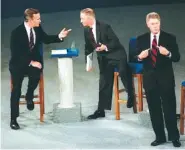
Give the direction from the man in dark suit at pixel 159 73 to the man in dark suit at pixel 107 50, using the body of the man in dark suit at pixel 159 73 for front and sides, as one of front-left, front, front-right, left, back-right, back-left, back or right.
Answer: back-right

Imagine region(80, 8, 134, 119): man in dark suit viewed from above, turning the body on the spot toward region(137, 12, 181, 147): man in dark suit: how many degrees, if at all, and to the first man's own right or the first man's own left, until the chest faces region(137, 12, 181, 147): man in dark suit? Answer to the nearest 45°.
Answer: approximately 90° to the first man's own left

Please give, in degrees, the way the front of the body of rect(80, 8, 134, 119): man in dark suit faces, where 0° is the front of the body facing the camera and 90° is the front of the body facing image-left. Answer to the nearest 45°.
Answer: approximately 45°

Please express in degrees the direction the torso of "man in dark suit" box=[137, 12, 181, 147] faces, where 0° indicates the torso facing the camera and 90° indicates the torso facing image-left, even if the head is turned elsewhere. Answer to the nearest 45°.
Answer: approximately 0°

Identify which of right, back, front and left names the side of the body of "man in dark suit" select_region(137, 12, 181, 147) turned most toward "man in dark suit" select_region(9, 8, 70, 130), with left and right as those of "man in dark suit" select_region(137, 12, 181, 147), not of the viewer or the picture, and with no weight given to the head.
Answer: right

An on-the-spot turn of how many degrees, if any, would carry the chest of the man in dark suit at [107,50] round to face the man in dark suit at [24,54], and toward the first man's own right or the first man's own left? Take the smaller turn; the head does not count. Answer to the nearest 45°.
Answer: approximately 45° to the first man's own right

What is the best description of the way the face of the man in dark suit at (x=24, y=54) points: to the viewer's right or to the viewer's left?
to the viewer's right
